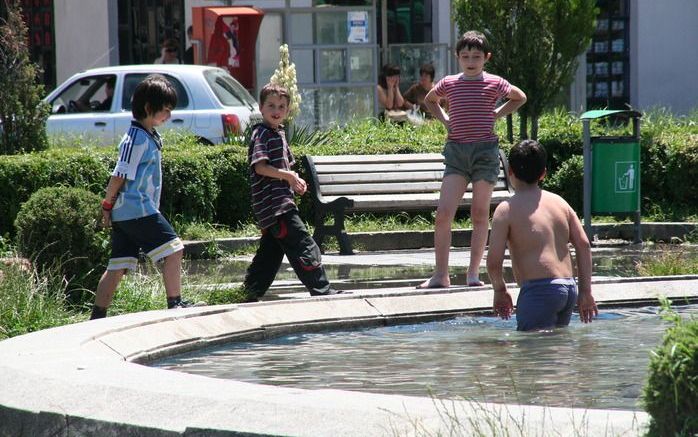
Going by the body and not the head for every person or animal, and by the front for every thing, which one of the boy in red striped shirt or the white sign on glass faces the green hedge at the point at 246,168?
the white sign on glass

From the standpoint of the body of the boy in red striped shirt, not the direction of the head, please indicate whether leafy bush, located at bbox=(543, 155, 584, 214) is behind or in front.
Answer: behind

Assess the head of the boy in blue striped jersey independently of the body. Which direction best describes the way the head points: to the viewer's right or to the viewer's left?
to the viewer's right

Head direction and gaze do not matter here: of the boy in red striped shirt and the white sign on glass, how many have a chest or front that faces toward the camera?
2

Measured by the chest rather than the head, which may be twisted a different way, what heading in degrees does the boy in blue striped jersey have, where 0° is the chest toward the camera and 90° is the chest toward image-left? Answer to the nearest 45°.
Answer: approximately 270°

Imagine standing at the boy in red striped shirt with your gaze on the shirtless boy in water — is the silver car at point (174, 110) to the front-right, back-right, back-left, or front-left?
back-right

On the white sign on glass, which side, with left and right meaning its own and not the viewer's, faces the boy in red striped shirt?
front

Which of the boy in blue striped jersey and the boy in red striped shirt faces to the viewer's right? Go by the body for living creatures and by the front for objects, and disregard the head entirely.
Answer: the boy in blue striped jersey

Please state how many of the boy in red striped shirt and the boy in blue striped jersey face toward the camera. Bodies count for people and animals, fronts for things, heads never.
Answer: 1

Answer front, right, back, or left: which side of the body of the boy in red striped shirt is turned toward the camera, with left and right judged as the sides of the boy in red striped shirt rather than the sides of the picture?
front

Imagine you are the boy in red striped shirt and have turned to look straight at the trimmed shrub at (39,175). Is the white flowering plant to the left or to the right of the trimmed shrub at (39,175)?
right

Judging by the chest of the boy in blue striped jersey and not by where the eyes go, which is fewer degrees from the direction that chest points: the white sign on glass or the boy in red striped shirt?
the boy in red striped shirt

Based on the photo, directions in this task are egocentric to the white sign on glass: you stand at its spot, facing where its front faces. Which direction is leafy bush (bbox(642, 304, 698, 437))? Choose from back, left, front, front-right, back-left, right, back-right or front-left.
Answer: front

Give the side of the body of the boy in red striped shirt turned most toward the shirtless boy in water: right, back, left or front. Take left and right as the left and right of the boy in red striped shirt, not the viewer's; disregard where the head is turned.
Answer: front
